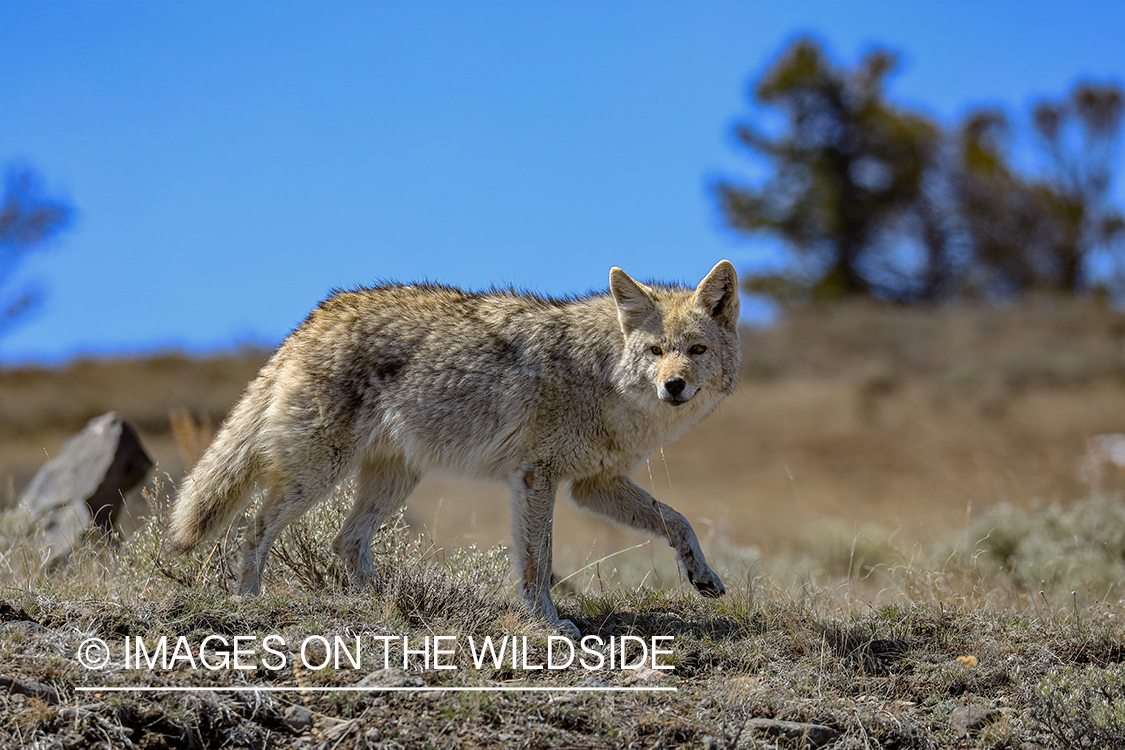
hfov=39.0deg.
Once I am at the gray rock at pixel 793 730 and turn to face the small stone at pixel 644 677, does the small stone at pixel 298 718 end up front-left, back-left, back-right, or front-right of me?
front-left

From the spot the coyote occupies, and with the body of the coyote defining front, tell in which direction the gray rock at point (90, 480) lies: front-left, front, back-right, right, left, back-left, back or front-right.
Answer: back-left

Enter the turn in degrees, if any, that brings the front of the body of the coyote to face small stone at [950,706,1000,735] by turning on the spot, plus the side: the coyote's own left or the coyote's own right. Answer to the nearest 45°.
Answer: approximately 45° to the coyote's own right

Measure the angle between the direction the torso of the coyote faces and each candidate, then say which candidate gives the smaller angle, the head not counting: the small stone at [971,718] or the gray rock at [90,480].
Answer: the small stone

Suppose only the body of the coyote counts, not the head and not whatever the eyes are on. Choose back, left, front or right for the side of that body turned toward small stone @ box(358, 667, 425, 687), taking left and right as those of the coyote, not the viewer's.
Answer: right

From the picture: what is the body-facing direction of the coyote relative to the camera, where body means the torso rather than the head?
to the viewer's right

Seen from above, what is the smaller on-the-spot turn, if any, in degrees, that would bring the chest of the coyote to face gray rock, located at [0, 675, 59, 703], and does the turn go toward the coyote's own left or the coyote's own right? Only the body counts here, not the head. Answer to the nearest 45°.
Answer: approximately 135° to the coyote's own right

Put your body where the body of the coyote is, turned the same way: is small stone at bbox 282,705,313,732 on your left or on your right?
on your right
